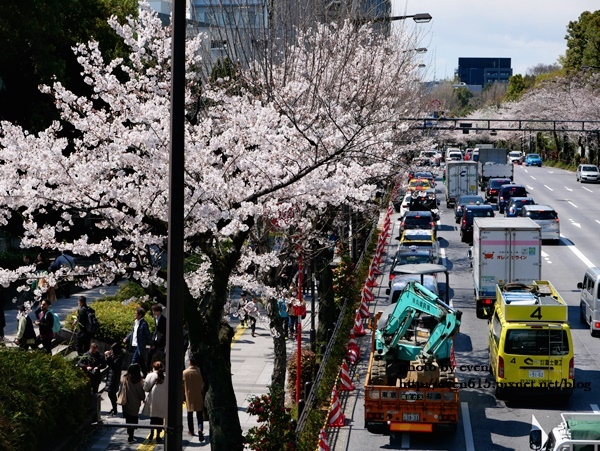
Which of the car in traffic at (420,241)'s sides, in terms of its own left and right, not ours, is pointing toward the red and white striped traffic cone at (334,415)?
back

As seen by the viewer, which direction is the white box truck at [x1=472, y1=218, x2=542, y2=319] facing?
away from the camera

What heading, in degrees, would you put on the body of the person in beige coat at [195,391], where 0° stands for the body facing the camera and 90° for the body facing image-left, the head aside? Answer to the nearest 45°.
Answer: approximately 180°

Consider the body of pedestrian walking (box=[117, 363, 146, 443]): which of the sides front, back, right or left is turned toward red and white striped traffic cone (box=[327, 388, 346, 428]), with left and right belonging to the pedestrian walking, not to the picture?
right

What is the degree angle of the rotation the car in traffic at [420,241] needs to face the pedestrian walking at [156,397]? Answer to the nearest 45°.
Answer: approximately 180°

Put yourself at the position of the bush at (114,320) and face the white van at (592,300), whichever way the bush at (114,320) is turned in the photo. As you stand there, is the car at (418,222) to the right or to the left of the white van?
left

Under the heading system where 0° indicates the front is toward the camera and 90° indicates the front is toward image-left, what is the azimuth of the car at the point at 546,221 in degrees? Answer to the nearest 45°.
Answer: approximately 180°

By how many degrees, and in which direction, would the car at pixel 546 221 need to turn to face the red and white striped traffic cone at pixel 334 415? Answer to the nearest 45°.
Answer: approximately 180°

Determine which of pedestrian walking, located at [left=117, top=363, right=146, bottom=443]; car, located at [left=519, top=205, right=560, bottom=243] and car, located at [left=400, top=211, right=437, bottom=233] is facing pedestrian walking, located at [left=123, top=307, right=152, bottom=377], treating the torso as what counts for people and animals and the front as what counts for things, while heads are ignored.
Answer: pedestrian walking, located at [left=117, top=363, right=146, bottom=443]

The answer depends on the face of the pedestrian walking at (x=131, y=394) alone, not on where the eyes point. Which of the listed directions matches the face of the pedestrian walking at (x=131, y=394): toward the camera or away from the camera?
away from the camera

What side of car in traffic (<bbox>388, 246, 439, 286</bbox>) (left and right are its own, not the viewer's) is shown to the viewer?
back

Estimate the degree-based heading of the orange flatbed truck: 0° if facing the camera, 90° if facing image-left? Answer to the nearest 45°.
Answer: approximately 180°

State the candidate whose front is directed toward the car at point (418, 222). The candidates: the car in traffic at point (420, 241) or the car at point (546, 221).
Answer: the car in traffic at point (420, 241)

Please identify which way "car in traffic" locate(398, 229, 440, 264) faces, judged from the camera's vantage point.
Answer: facing away from the viewer
